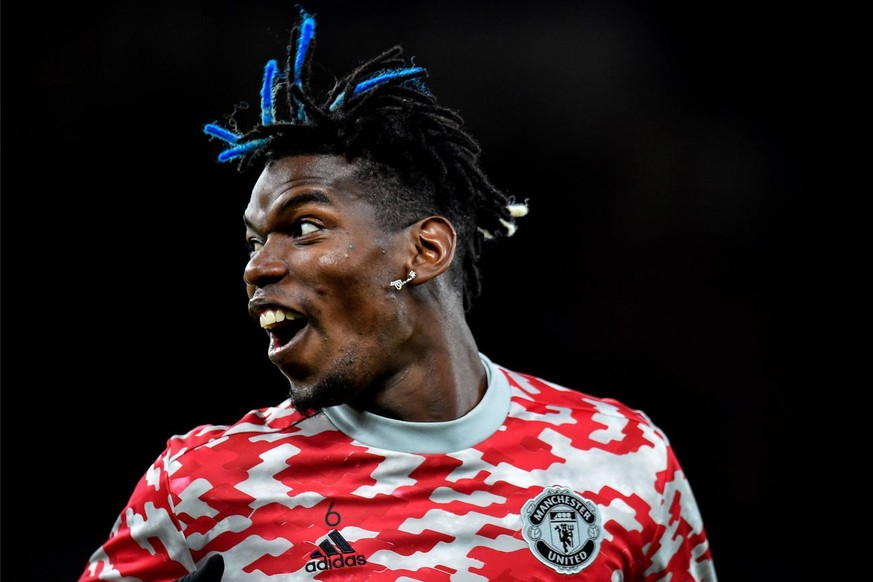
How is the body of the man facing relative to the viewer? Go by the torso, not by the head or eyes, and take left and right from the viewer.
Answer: facing the viewer
